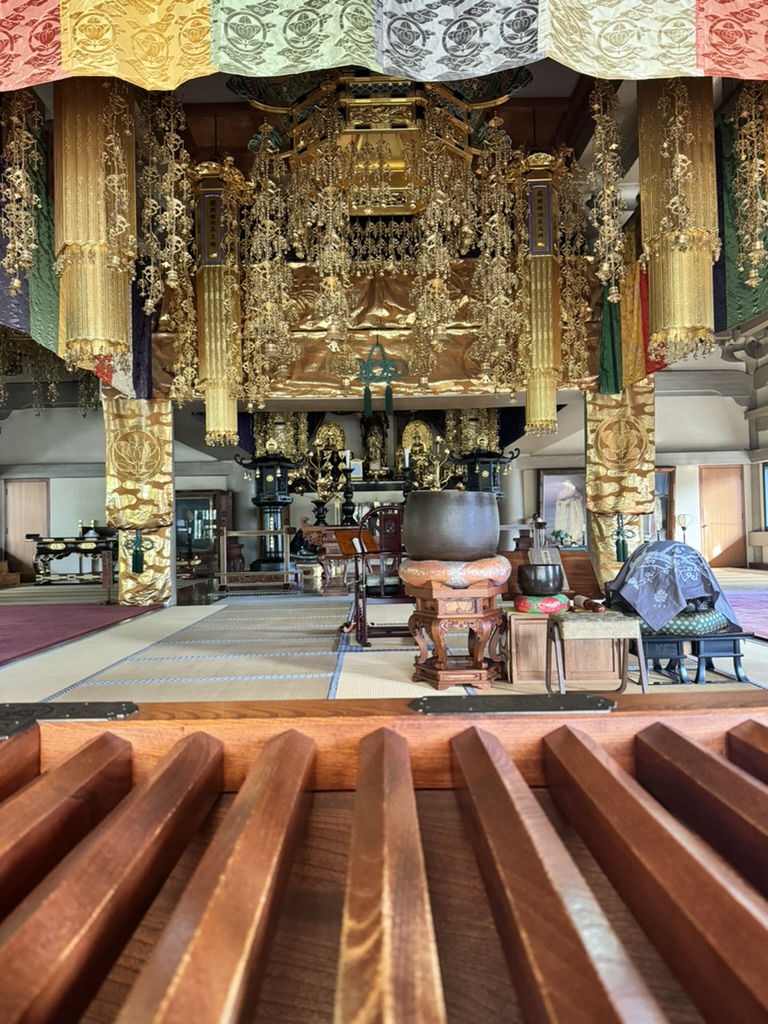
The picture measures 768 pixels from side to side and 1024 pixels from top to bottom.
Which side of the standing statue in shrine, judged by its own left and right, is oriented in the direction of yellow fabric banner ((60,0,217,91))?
front

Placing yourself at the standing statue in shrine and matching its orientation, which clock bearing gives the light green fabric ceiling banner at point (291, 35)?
The light green fabric ceiling banner is roughly at 12 o'clock from the standing statue in shrine.

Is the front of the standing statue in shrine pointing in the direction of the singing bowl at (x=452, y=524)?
yes

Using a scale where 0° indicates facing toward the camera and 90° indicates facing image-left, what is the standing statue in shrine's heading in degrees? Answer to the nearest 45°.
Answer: approximately 0°

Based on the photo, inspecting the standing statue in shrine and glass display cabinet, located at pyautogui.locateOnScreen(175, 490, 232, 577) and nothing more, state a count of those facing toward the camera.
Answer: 2

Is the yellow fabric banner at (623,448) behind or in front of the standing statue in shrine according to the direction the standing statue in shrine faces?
in front

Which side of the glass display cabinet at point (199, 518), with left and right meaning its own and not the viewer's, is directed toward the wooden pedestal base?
front

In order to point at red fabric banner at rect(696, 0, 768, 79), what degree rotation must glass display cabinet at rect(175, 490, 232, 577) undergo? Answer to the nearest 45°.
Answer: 0° — it already faces it

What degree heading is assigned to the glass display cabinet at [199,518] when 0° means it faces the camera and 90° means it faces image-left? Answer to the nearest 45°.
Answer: approximately 0°

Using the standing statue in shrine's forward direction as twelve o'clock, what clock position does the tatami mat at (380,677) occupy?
The tatami mat is roughly at 12 o'clock from the standing statue in shrine.

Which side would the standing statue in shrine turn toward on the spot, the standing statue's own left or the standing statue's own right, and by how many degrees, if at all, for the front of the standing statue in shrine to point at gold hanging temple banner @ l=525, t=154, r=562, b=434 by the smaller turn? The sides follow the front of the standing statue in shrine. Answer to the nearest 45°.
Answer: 0° — it already faces it

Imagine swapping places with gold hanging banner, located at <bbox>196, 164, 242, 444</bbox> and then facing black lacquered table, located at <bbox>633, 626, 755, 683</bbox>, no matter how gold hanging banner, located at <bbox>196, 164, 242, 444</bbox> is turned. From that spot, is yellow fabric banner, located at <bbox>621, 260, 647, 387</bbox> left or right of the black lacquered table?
left
